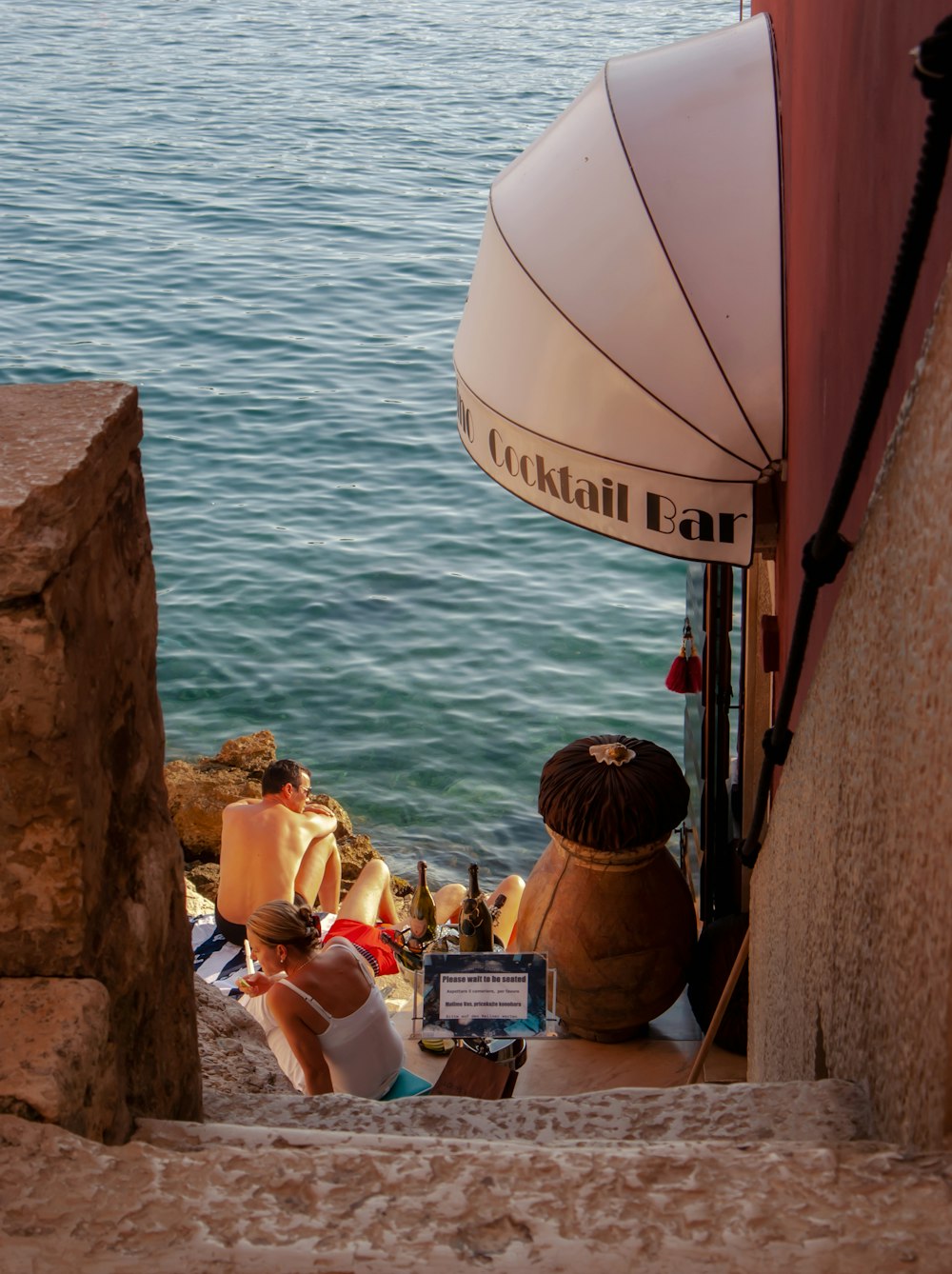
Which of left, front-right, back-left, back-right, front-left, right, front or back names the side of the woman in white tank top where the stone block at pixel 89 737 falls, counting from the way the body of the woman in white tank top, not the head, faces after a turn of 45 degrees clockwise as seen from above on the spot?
back

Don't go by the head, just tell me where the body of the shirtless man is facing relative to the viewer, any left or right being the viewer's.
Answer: facing away from the viewer and to the right of the viewer

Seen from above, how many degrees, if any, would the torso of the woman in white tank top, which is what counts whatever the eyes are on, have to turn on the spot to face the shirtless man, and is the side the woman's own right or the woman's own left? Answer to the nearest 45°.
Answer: approximately 45° to the woman's own right

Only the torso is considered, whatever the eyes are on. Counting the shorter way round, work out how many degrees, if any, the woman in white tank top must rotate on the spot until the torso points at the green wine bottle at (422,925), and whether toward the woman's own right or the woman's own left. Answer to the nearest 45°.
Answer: approximately 45° to the woman's own right

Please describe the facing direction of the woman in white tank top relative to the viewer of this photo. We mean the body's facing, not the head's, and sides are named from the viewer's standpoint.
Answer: facing away from the viewer and to the left of the viewer

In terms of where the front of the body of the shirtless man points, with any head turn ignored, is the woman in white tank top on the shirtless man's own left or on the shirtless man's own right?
on the shirtless man's own right
